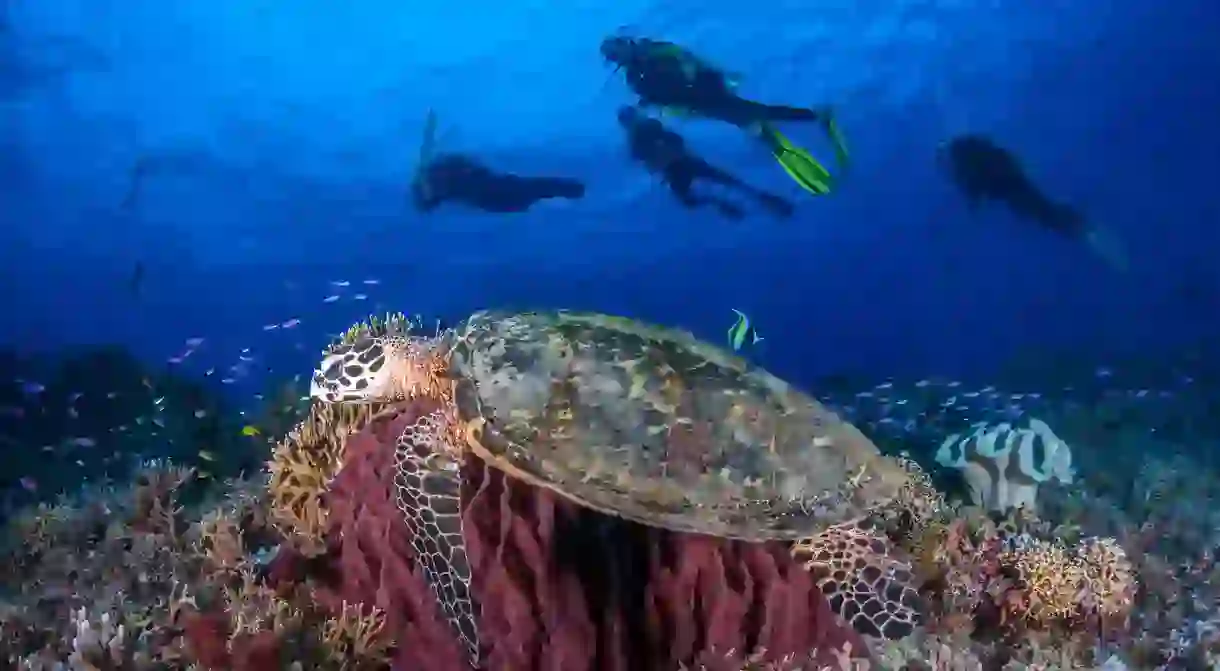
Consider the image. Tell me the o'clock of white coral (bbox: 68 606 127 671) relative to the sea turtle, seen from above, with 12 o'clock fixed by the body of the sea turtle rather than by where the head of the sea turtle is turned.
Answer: The white coral is roughly at 12 o'clock from the sea turtle.

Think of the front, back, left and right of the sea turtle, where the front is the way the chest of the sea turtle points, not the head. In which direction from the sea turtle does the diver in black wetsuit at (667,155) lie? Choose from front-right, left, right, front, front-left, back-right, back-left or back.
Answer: right

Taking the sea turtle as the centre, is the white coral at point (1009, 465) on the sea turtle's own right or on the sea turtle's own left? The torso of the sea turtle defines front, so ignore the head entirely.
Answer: on the sea turtle's own right

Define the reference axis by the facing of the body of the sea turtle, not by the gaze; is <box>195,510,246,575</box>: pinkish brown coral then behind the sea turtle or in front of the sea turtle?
in front

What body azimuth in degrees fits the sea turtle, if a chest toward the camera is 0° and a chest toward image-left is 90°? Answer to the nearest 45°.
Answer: approximately 90°

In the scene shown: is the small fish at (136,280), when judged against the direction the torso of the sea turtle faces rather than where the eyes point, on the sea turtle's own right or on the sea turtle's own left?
on the sea turtle's own right

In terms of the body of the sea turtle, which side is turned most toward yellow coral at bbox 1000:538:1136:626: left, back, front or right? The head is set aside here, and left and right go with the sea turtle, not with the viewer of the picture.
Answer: back
